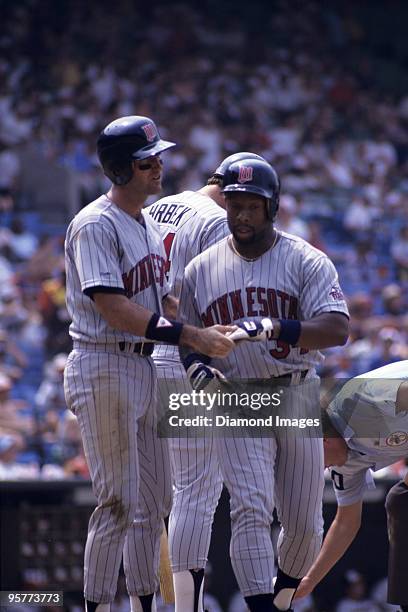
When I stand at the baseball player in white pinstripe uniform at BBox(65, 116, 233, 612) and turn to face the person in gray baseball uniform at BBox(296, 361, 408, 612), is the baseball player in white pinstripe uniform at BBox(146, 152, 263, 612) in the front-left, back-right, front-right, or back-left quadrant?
front-left

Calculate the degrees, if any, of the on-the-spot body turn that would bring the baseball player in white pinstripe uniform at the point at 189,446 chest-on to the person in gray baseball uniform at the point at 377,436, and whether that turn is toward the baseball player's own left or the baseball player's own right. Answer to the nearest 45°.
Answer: approximately 45° to the baseball player's own right

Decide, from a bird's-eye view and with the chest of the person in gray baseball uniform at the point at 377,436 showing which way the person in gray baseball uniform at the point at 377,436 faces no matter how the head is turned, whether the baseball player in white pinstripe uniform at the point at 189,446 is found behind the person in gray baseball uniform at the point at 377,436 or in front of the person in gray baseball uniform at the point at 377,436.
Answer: in front

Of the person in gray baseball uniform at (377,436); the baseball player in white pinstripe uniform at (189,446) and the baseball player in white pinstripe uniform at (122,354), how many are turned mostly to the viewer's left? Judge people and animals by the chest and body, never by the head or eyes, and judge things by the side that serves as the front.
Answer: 1

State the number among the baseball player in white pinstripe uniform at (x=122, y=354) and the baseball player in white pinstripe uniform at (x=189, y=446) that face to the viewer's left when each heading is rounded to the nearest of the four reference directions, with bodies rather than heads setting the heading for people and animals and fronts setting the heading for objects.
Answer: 0

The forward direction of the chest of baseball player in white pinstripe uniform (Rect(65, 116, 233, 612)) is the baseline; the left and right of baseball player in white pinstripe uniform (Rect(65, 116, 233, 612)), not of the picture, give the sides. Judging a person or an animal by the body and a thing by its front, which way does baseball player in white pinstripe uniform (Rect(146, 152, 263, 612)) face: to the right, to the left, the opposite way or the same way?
to the left

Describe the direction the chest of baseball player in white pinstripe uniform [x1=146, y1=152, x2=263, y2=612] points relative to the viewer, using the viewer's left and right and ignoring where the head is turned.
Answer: facing away from the viewer and to the right of the viewer

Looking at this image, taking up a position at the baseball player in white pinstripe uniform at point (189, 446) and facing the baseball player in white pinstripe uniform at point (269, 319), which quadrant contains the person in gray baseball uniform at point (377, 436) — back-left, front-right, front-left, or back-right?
front-left

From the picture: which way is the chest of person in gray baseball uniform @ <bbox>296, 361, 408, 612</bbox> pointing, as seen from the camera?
to the viewer's left

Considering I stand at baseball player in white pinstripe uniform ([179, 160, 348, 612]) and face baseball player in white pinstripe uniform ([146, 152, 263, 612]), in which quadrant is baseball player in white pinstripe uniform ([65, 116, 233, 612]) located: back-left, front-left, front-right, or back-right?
front-left

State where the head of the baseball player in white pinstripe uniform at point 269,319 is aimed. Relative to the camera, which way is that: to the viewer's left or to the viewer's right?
to the viewer's left
